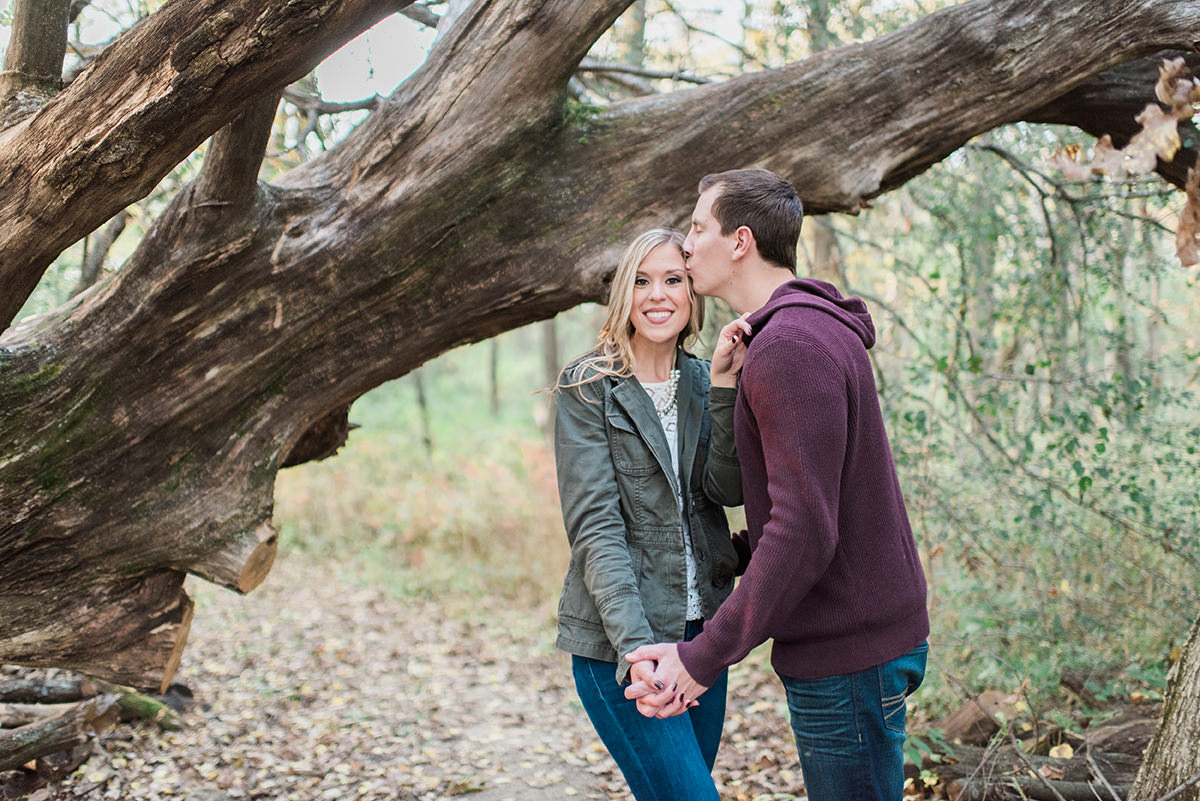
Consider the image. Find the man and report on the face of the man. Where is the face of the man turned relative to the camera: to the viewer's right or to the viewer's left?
to the viewer's left

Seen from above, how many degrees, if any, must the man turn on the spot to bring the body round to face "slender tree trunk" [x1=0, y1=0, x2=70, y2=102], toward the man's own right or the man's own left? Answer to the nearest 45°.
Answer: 0° — they already face it

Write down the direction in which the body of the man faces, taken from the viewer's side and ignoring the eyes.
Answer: to the viewer's left

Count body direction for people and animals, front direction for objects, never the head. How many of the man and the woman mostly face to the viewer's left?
1

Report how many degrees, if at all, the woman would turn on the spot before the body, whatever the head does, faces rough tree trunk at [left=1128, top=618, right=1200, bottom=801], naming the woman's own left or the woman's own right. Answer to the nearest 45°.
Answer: approximately 45° to the woman's own left

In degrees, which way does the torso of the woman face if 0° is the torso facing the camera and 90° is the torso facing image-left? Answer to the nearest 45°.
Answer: approximately 315°
